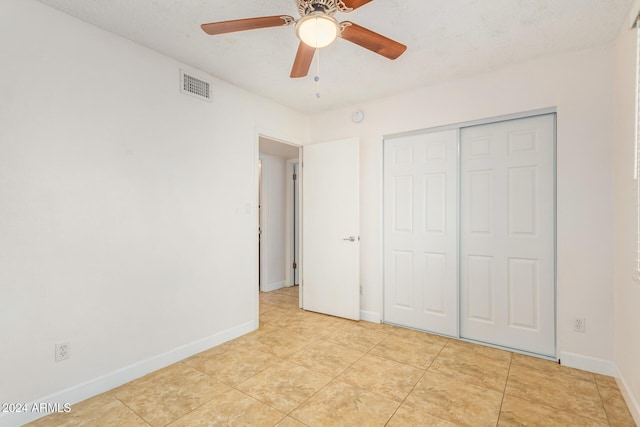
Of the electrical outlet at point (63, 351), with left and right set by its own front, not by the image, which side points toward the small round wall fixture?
left

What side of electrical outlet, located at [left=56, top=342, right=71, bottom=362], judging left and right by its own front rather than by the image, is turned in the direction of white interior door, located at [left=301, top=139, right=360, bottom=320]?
left

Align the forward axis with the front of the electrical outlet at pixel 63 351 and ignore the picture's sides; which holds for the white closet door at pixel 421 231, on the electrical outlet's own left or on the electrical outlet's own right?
on the electrical outlet's own left

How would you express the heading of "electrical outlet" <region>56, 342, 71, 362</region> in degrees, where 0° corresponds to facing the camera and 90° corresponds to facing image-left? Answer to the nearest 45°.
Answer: approximately 0°

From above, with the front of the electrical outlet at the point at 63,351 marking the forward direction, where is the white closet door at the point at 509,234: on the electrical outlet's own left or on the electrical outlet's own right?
on the electrical outlet's own left
